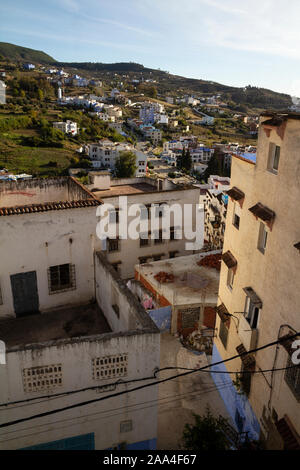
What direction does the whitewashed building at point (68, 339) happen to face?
toward the camera

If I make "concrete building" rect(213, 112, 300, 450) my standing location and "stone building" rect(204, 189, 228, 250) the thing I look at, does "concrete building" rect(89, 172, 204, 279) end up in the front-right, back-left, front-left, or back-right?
front-left

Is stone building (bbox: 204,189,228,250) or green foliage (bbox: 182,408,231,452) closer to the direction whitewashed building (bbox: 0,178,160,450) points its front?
the green foliage

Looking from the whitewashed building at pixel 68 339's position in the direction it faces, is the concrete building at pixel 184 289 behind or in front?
behind

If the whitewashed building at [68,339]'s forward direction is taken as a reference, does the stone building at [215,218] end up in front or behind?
behind

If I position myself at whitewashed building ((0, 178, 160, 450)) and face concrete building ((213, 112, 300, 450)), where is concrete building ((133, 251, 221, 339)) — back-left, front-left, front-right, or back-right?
front-left

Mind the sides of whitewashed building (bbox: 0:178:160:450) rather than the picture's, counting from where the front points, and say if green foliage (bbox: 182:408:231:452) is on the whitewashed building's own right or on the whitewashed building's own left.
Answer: on the whitewashed building's own left

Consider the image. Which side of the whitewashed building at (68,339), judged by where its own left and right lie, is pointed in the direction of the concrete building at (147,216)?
back

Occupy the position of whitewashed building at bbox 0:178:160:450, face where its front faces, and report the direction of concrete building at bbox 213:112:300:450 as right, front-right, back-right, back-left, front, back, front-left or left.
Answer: left
